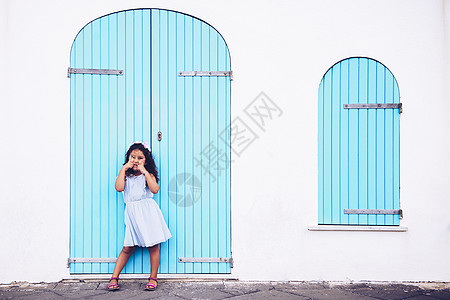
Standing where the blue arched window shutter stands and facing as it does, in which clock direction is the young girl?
The young girl is roughly at 2 o'clock from the blue arched window shutter.

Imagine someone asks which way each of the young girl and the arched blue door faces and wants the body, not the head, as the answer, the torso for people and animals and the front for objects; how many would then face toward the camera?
2

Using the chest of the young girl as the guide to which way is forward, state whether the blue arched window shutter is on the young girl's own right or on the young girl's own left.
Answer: on the young girl's own left

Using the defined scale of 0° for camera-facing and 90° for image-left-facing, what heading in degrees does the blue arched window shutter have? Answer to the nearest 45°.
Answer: approximately 0°
